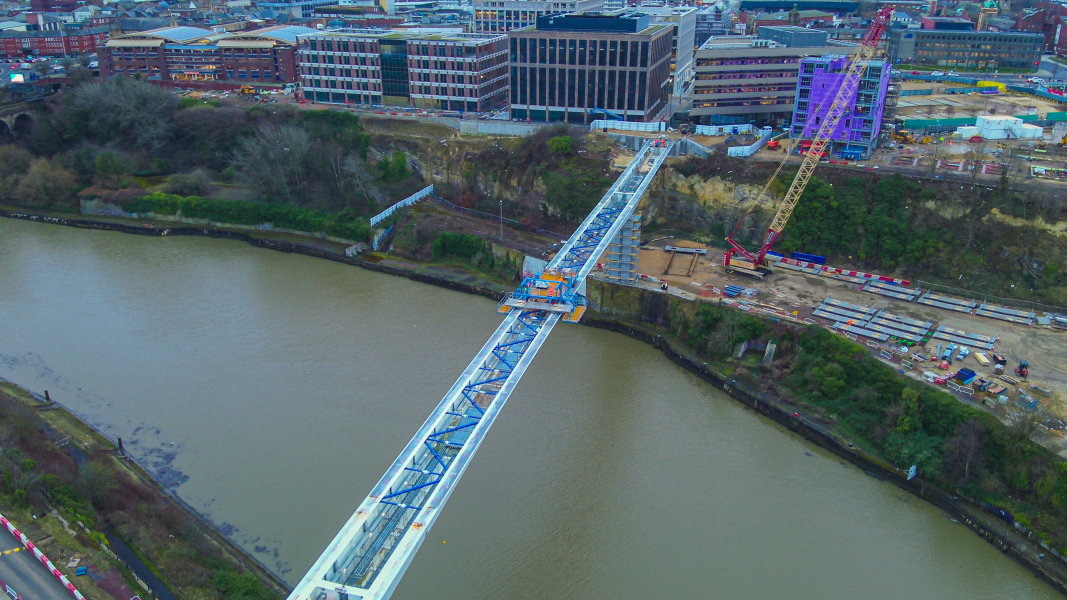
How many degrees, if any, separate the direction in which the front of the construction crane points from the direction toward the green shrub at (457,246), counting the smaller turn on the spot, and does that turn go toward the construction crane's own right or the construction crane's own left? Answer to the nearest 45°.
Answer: approximately 180°

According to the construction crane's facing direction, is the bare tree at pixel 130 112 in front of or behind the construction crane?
behind

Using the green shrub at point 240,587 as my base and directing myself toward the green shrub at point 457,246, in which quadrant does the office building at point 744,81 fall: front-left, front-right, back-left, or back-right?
front-right

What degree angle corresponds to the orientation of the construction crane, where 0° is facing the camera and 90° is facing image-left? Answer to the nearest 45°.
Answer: approximately 270°

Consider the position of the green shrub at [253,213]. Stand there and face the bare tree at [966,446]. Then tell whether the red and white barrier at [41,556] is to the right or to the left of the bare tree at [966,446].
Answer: right

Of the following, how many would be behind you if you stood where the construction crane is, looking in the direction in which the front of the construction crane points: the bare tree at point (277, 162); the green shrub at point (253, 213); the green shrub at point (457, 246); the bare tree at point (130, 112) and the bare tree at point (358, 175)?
5

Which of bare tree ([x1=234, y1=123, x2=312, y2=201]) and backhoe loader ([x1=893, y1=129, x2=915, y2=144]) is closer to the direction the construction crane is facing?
the backhoe loader

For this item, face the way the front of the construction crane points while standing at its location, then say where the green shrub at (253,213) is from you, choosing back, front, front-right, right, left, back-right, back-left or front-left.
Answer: back

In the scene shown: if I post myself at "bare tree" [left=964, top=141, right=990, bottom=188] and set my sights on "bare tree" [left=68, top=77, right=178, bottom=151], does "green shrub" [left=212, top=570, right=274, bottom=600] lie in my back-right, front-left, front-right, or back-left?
front-left

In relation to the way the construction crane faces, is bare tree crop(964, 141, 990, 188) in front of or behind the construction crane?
in front

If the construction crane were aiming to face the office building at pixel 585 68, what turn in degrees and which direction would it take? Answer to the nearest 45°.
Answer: approximately 135° to its left
